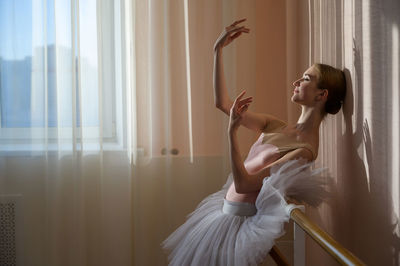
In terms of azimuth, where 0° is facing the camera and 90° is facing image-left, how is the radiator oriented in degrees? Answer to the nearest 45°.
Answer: approximately 0°

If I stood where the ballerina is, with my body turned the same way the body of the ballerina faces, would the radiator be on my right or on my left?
on my right
